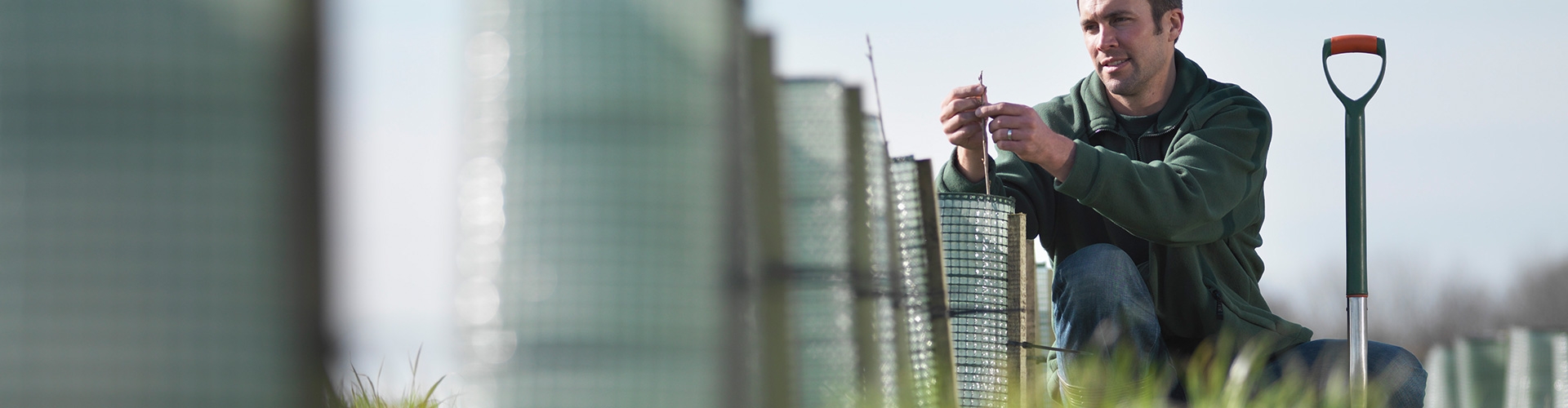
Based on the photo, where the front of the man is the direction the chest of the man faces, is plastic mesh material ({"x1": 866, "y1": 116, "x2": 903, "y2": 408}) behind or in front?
in front

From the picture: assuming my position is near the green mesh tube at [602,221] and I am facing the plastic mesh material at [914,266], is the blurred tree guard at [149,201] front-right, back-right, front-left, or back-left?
back-left

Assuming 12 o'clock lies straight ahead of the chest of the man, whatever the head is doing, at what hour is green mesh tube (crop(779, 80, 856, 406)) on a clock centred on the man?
The green mesh tube is roughly at 11 o'clock from the man.

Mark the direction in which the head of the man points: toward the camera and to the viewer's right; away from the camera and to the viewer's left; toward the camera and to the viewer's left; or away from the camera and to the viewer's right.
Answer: toward the camera and to the viewer's left

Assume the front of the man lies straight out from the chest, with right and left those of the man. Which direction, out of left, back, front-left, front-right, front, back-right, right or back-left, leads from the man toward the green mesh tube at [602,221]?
front-left

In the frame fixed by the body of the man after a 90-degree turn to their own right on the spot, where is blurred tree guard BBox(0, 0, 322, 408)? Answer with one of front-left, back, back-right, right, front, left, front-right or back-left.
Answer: back-left

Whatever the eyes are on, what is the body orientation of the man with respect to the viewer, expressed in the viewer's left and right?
facing the viewer and to the left of the viewer

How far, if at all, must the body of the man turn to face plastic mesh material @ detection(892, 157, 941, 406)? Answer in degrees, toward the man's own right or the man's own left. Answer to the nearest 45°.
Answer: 0° — they already face it
